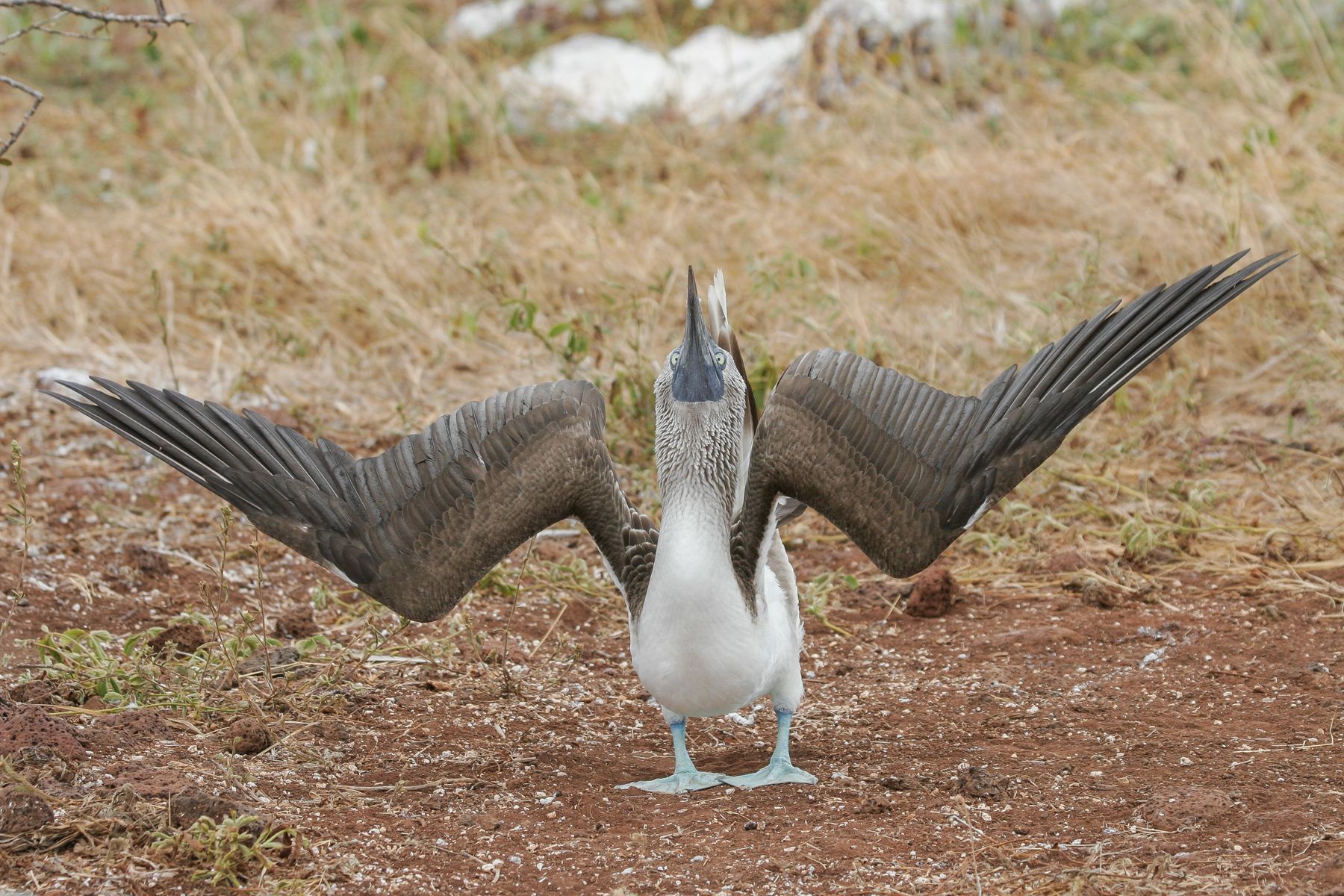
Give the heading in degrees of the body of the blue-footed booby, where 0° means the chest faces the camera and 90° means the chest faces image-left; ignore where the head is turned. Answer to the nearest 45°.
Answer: approximately 0°

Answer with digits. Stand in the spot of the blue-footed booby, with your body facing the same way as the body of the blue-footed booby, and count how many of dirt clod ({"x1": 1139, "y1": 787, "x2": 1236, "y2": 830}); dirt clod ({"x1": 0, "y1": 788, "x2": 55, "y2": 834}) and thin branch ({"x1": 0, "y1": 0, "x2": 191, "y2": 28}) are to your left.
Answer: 1

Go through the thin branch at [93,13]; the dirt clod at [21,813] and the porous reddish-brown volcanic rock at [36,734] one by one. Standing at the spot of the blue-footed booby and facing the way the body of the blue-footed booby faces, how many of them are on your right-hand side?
3

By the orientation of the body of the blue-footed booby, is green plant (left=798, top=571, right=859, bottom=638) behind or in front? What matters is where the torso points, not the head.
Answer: behind

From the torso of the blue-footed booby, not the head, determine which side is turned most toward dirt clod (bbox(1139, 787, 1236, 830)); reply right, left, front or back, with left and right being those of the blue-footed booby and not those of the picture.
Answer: left

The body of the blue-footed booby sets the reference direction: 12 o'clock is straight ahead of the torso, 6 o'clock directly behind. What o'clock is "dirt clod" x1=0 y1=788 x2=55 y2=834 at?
The dirt clod is roughly at 3 o'clock from the blue-footed booby.

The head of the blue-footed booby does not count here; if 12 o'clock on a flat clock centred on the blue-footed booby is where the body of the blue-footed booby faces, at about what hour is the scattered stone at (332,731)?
The scattered stone is roughly at 4 o'clock from the blue-footed booby.

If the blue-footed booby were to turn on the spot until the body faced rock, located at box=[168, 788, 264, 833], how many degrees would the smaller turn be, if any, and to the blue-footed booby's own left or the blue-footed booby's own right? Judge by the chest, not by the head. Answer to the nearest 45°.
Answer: approximately 90° to the blue-footed booby's own right

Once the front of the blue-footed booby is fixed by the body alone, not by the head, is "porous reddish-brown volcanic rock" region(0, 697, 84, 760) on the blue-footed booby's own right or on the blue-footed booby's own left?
on the blue-footed booby's own right

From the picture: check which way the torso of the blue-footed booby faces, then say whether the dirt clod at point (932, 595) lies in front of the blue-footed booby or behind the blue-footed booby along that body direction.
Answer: behind
